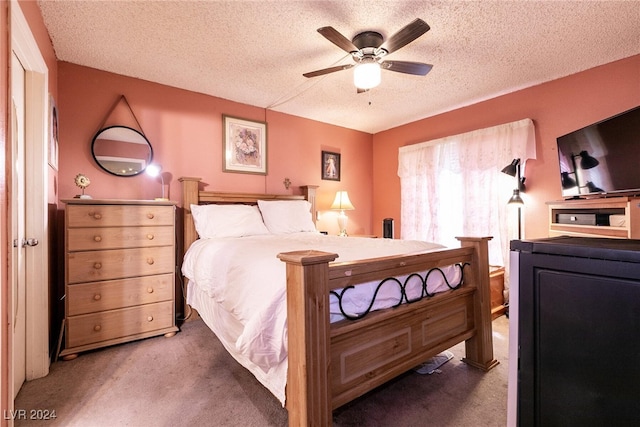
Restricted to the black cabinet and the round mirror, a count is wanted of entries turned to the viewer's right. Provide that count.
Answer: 0

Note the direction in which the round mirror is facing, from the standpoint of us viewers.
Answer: facing the viewer

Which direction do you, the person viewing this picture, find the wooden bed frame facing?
facing the viewer and to the right of the viewer

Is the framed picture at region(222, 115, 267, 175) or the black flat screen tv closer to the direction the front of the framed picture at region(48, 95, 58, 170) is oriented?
the framed picture

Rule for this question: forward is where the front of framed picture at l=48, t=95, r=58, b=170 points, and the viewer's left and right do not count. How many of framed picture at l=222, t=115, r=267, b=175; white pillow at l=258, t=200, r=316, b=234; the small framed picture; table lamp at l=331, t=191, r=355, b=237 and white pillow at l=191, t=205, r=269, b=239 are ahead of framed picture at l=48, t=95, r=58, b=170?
5

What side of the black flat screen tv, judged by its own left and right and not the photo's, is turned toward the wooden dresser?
front

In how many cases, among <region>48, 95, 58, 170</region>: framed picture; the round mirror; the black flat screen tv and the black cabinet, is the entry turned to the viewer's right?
1

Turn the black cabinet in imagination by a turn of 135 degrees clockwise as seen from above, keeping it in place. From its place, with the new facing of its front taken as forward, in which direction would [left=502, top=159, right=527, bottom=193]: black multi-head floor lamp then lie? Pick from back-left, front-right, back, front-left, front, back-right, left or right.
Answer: front-left

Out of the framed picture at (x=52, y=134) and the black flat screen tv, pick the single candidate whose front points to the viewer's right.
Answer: the framed picture

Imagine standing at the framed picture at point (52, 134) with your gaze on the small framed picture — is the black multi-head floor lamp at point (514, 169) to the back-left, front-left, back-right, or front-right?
front-right

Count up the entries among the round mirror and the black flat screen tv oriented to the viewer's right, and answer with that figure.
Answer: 0

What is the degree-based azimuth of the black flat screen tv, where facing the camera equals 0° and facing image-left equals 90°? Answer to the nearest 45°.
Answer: approximately 45°

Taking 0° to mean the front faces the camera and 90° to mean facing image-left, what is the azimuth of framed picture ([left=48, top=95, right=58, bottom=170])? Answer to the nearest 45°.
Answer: approximately 270°
